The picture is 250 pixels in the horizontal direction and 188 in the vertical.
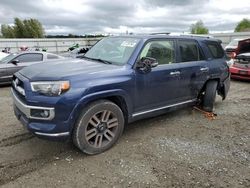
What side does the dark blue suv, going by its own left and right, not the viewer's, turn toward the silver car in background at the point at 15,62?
right

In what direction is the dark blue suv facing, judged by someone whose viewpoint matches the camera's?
facing the viewer and to the left of the viewer
